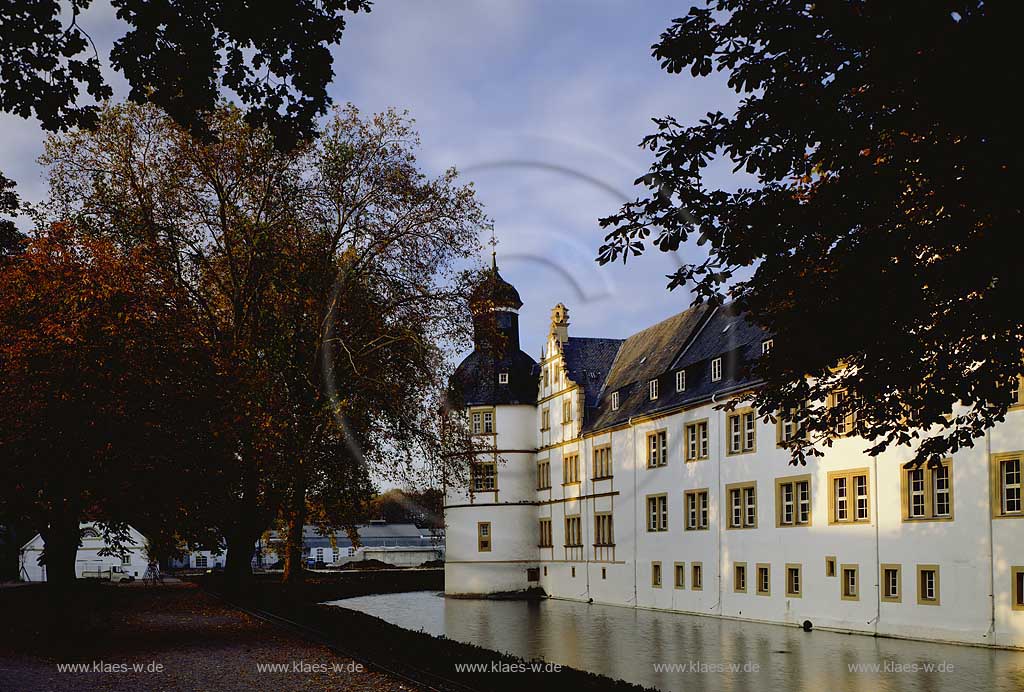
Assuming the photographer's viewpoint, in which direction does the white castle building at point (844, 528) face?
facing the viewer and to the left of the viewer

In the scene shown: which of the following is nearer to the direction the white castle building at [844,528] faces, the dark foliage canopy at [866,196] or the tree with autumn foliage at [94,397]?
the tree with autumn foliage

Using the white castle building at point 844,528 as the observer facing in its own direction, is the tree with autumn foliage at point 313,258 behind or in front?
in front

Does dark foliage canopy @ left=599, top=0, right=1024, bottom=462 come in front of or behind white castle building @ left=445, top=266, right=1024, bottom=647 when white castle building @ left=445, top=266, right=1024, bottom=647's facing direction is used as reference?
in front

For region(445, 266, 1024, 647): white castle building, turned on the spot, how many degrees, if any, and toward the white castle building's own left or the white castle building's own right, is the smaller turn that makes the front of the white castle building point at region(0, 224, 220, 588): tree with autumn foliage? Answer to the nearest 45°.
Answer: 0° — it already faces it
